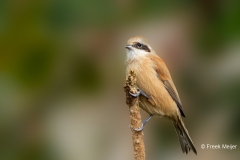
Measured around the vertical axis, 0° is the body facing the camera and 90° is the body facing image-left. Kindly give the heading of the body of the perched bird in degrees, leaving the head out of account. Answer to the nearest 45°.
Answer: approximately 45°
